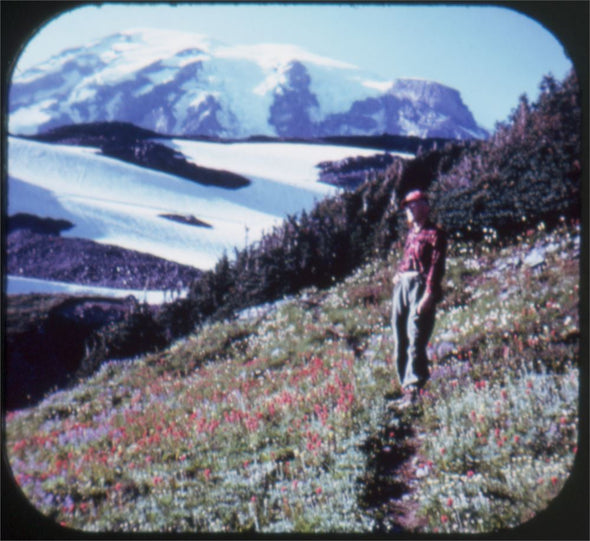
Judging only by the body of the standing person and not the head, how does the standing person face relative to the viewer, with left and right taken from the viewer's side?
facing the viewer and to the left of the viewer

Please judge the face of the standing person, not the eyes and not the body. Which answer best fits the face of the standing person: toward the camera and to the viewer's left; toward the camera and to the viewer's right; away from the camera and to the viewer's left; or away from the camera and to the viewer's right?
toward the camera and to the viewer's left
